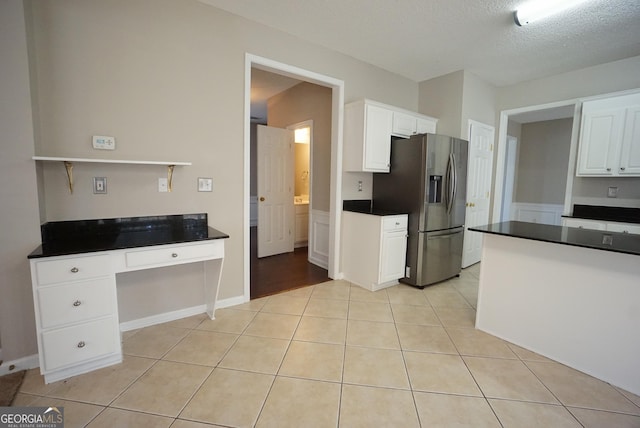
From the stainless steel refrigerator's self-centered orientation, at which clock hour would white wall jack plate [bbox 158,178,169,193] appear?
The white wall jack plate is roughly at 3 o'clock from the stainless steel refrigerator.

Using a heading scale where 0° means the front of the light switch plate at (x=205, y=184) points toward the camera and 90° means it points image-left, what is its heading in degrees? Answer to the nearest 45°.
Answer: approximately 0°

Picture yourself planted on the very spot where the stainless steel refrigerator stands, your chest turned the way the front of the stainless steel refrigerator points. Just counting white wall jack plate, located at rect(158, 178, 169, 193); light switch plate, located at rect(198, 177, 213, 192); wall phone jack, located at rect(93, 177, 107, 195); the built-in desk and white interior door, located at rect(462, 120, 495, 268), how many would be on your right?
4

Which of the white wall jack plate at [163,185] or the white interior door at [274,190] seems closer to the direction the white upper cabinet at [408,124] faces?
the white wall jack plate

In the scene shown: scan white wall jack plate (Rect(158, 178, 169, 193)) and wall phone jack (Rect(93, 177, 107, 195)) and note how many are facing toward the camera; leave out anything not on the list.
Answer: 2

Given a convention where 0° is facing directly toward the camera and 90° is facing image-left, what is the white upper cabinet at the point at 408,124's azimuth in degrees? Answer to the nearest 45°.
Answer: approximately 315°

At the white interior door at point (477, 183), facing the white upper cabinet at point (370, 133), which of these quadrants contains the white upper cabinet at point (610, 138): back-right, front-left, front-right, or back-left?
back-left

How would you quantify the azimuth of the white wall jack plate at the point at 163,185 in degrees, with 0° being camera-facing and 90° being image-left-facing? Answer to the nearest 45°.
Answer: approximately 0°

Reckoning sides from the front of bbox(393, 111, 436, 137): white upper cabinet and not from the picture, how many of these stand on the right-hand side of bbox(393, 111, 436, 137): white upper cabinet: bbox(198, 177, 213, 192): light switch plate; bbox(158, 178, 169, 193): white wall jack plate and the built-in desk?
3

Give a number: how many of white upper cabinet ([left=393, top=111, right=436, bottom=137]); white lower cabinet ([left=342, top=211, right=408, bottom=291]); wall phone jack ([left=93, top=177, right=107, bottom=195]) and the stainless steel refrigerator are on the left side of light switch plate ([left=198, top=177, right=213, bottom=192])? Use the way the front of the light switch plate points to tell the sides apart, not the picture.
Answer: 3

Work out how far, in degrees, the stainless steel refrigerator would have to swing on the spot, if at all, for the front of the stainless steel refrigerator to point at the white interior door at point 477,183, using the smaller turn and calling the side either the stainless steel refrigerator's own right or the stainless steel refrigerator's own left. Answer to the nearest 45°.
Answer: approximately 90° to the stainless steel refrigerator's own left

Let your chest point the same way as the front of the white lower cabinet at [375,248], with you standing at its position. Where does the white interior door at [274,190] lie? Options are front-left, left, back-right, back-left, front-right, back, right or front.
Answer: back

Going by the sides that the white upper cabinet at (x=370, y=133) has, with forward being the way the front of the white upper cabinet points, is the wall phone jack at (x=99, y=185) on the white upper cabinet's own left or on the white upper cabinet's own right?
on the white upper cabinet's own right

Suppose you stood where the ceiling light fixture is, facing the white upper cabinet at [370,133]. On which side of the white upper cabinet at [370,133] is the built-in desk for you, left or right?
left
